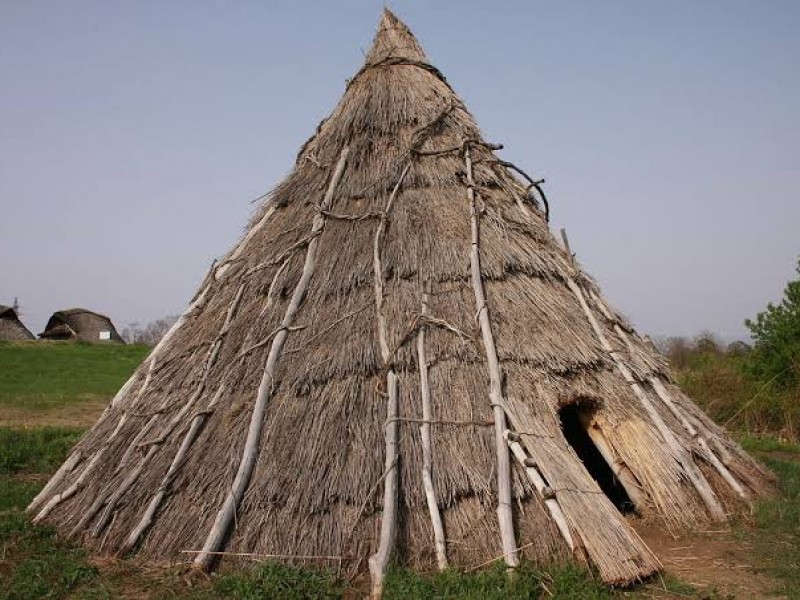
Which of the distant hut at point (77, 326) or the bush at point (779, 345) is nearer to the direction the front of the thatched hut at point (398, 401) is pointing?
the bush

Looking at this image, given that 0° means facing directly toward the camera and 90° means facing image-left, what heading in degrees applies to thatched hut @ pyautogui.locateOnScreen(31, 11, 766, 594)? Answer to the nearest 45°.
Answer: approximately 315°

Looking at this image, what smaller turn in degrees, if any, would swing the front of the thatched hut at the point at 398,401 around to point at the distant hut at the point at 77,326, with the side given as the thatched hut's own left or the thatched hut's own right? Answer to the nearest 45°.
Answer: approximately 180°

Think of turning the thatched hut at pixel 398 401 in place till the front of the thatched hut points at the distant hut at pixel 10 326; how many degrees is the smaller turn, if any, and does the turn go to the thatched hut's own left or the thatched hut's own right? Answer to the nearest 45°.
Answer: approximately 180°

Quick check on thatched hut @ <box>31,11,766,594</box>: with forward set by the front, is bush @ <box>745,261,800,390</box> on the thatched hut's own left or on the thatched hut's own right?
on the thatched hut's own left
